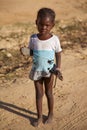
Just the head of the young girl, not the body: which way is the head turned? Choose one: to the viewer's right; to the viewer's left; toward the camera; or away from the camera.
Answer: toward the camera

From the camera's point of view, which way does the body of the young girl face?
toward the camera
